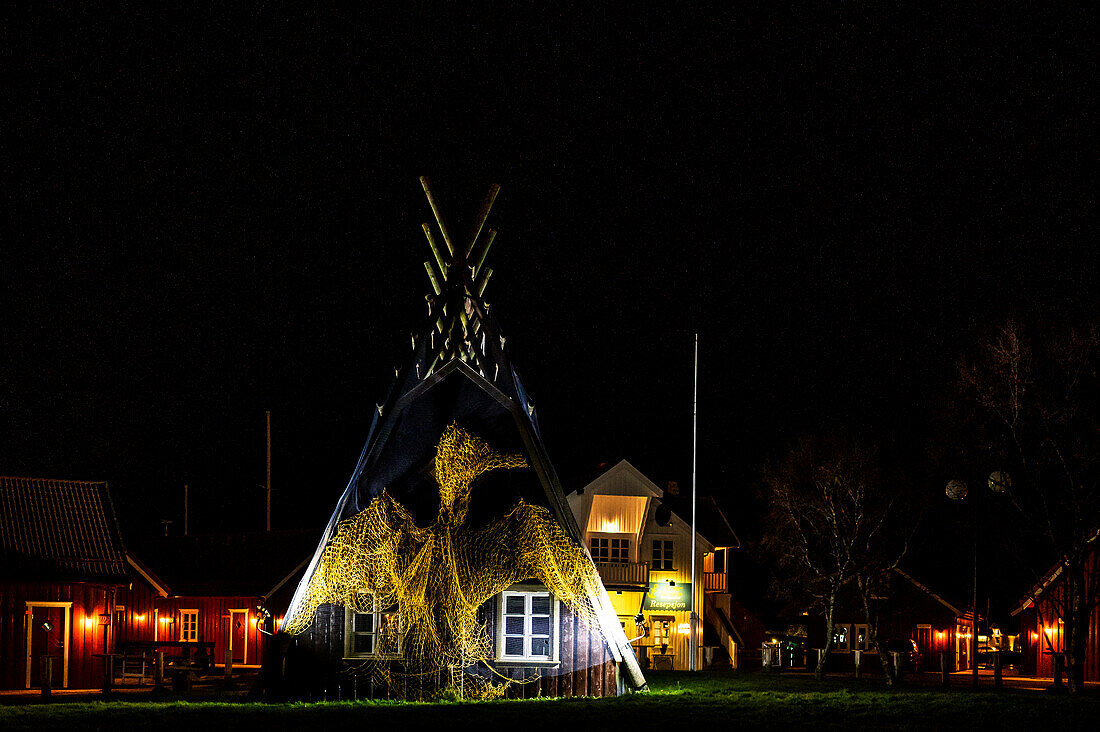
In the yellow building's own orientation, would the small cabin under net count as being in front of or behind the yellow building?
in front

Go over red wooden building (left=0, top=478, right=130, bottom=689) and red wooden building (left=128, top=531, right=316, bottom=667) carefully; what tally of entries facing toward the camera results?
2

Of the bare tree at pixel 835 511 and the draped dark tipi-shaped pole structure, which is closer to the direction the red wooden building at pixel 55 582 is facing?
the draped dark tipi-shaped pole structure

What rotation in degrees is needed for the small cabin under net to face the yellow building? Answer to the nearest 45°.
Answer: approximately 180°

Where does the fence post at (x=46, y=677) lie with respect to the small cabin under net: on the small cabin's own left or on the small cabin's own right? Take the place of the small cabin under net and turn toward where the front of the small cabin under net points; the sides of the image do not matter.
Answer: on the small cabin's own right

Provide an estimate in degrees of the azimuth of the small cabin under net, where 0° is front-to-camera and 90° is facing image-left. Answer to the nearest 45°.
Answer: approximately 0°

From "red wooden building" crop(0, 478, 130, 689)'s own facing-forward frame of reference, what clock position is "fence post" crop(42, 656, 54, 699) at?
The fence post is roughly at 12 o'clock from the red wooden building.

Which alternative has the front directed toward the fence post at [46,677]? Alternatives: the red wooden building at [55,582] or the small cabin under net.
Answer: the red wooden building

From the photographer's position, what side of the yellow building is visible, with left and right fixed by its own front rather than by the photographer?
front

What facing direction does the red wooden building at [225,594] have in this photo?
toward the camera

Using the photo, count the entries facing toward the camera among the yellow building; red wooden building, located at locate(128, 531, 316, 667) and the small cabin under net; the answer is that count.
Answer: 3
